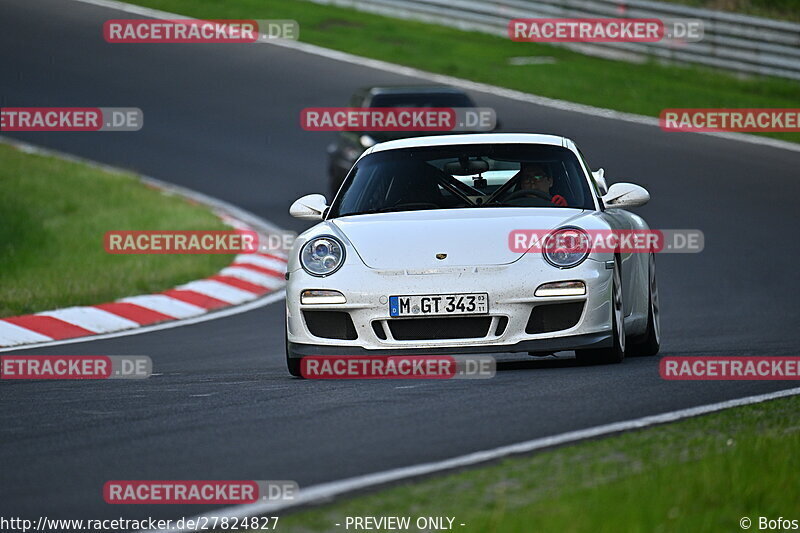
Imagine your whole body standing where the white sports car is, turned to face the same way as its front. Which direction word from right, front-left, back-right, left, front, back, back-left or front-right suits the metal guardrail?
back

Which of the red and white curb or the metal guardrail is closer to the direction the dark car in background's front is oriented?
the red and white curb

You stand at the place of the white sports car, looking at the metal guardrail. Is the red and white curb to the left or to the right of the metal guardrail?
left

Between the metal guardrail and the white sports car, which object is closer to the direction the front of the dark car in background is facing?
the white sports car

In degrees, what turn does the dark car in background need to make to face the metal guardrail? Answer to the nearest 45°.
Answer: approximately 180°

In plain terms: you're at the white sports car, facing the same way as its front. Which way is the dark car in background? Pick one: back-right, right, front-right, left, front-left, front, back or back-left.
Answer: back

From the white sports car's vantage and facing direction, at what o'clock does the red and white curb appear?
The red and white curb is roughly at 5 o'clock from the white sports car.

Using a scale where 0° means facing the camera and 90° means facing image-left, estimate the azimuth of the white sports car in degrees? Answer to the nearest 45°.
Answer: approximately 0°

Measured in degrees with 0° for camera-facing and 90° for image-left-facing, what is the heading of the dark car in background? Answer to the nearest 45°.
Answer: approximately 45°

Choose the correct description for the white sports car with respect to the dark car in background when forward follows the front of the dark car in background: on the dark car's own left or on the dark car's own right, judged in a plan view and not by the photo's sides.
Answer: on the dark car's own left
